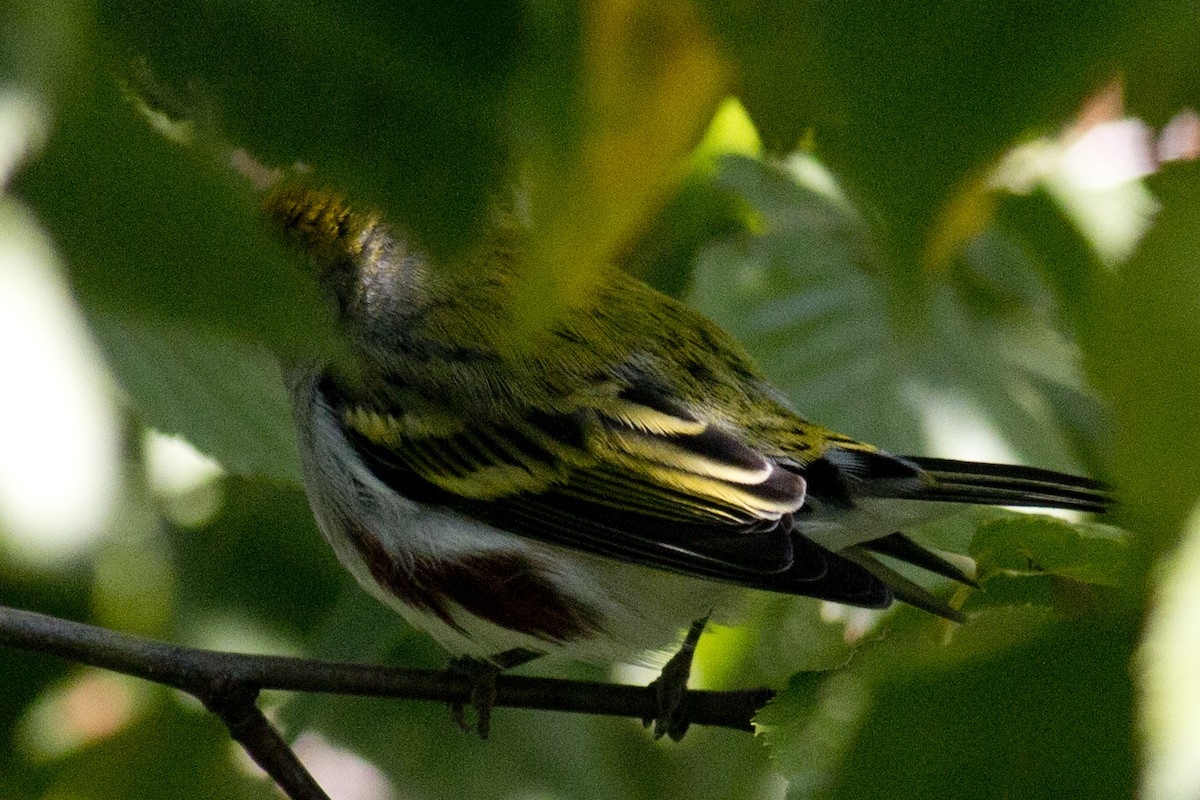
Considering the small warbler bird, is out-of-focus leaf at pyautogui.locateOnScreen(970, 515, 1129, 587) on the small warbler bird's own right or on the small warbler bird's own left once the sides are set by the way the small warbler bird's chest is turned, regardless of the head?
on the small warbler bird's own left

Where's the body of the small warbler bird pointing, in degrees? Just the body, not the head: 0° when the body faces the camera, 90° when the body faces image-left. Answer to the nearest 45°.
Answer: approximately 90°

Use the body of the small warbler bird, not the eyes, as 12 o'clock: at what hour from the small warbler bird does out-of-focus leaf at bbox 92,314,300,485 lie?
The out-of-focus leaf is roughly at 11 o'clock from the small warbler bird.

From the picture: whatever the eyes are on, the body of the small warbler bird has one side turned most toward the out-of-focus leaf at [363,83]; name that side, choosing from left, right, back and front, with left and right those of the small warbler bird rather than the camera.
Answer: left

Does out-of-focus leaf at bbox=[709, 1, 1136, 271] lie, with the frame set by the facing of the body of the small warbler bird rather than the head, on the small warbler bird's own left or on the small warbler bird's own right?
on the small warbler bird's own left
